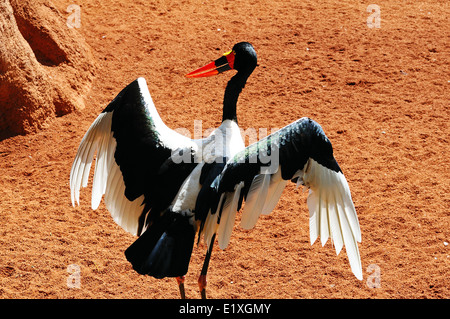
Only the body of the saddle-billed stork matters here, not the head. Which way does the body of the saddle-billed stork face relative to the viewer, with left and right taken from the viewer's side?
facing away from the viewer and to the right of the viewer
